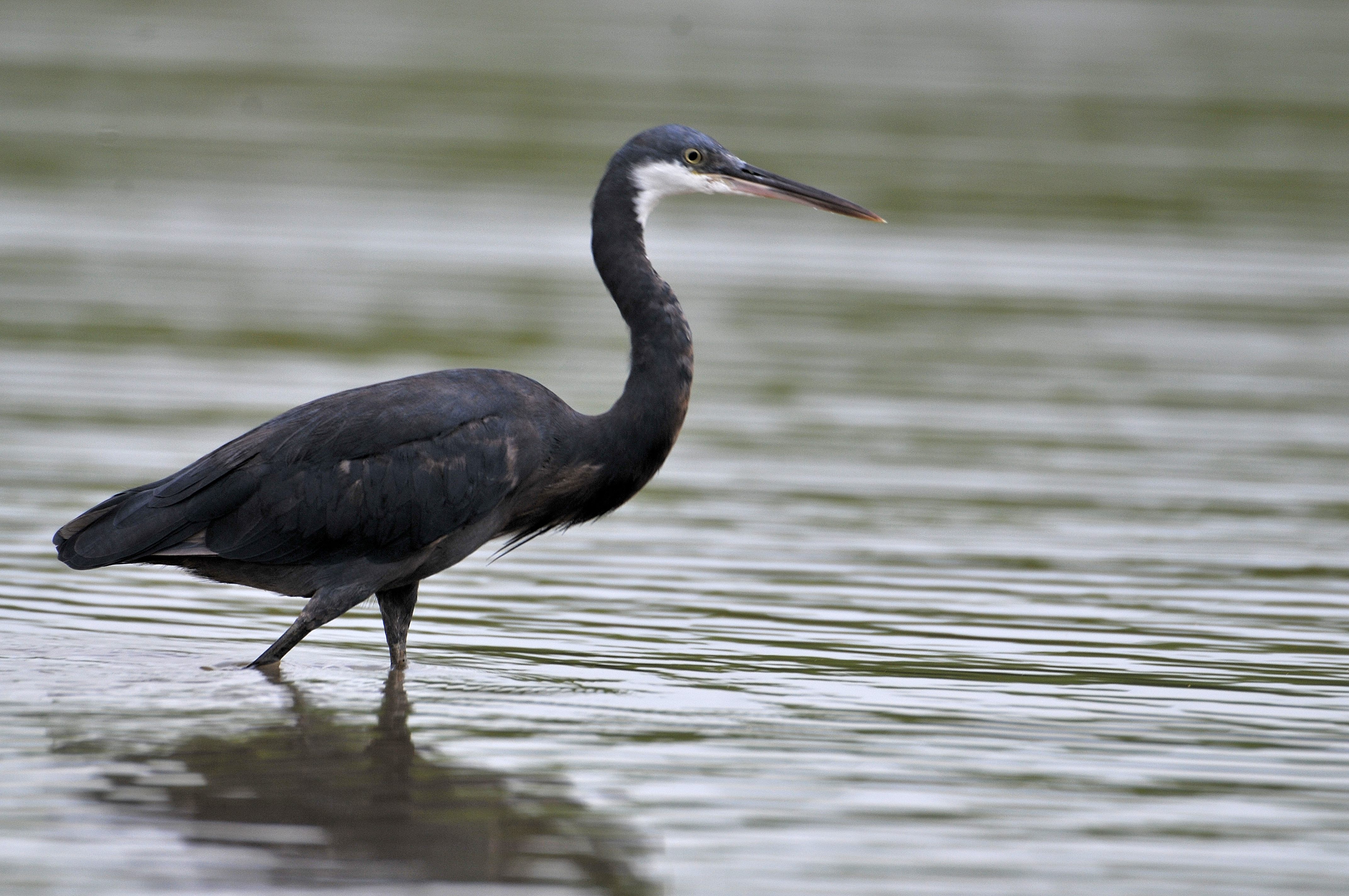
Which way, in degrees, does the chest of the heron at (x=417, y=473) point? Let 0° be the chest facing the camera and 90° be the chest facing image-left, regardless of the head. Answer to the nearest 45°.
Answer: approximately 270°
